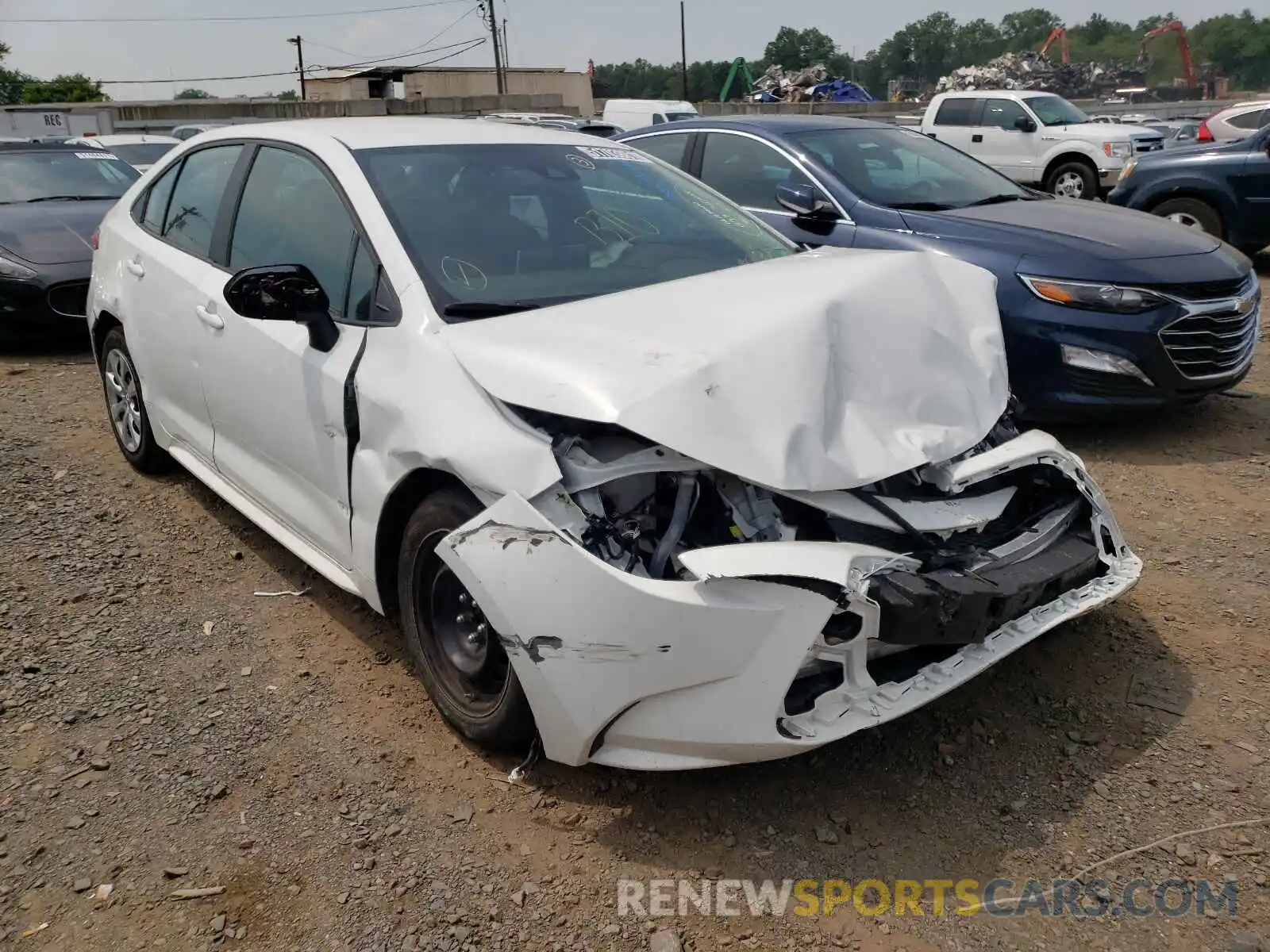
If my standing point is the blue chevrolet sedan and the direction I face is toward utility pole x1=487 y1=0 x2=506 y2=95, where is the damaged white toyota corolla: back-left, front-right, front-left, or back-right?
back-left

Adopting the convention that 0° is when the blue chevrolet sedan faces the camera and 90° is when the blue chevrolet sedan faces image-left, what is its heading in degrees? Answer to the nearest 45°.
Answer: approximately 315°

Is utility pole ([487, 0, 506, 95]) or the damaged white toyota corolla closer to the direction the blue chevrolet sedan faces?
the damaged white toyota corolla

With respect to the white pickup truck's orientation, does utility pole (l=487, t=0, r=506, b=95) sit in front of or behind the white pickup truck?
behind

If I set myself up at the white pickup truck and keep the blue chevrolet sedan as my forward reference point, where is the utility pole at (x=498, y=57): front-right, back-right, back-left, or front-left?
back-right

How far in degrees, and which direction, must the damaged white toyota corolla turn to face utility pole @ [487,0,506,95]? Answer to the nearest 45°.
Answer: approximately 135° to its left

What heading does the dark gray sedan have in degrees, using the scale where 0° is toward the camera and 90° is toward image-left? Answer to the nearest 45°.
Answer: approximately 315°
